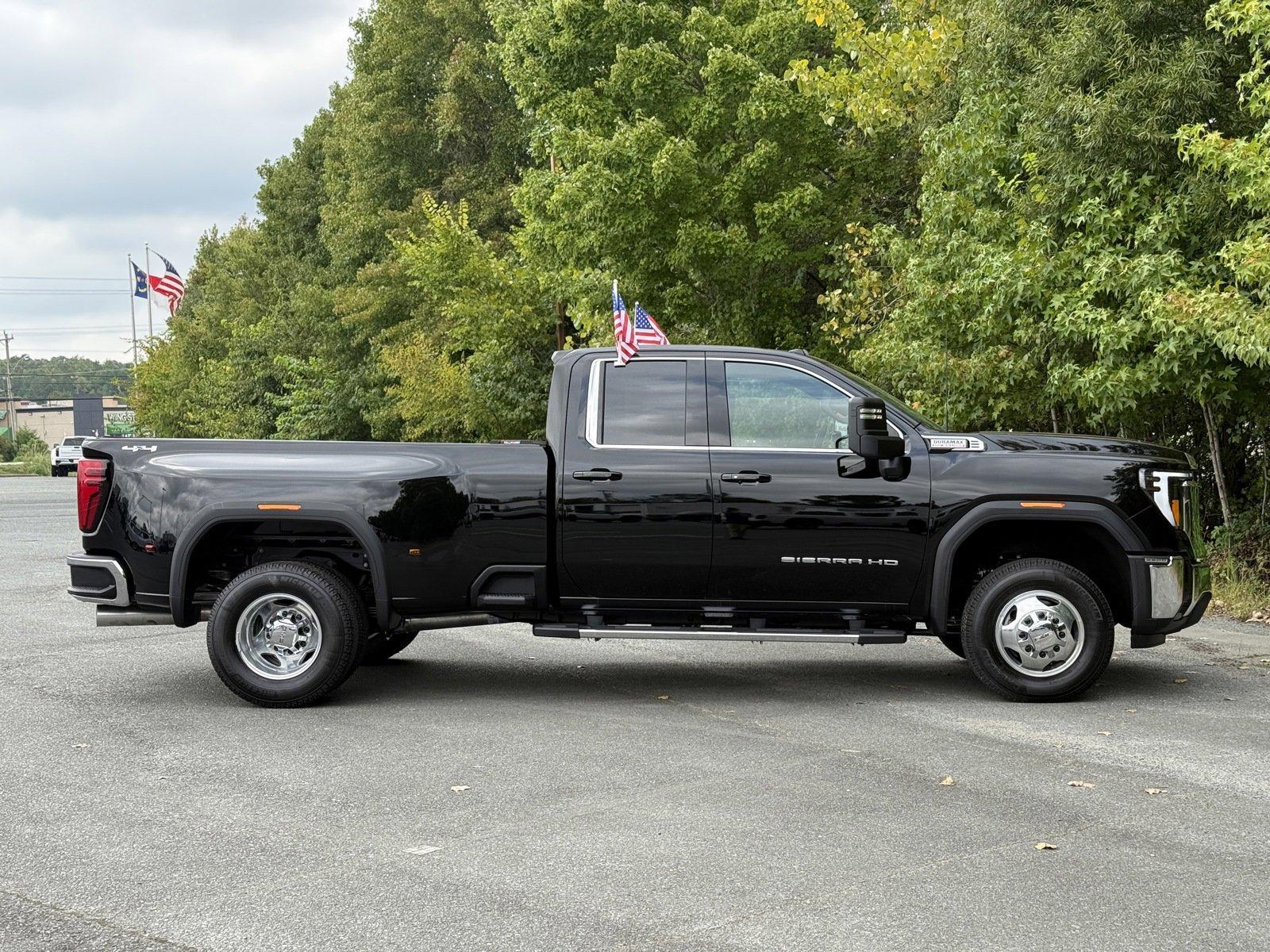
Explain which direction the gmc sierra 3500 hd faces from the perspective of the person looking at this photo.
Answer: facing to the right of the viewer

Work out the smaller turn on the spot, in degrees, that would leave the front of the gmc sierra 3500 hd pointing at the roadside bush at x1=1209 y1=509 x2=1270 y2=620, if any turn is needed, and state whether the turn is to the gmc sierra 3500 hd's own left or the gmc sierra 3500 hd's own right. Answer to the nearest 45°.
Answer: approximately 45° to the gmc sierra 3500 hd's own left

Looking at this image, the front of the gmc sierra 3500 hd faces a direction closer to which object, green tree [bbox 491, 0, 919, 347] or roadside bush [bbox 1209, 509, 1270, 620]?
the roadside bush

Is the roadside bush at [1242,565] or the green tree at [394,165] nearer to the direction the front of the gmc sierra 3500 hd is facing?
the roadside bush

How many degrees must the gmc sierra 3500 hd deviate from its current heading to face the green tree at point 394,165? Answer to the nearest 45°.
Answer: approximately 90° to its left

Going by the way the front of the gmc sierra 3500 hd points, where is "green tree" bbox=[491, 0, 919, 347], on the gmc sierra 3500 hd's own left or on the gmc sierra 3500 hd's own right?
on the gmc sierra 3500 hd's own left

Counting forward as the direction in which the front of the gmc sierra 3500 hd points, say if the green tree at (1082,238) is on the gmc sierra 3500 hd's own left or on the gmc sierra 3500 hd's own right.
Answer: on the gmc sierra 3500 hd's own left
